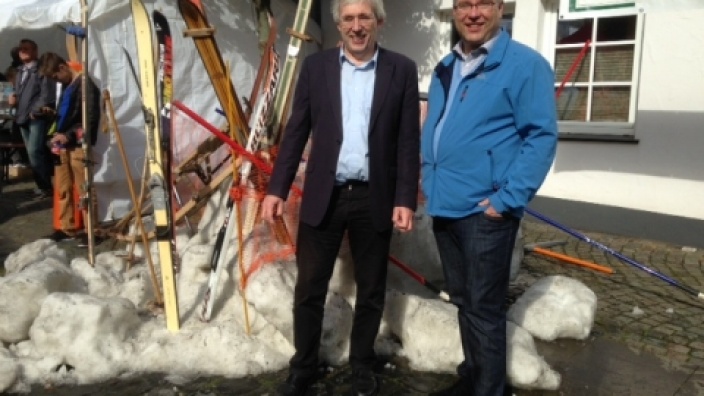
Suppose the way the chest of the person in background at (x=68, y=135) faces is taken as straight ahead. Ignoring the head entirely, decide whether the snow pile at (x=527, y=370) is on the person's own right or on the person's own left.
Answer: on the person's own left

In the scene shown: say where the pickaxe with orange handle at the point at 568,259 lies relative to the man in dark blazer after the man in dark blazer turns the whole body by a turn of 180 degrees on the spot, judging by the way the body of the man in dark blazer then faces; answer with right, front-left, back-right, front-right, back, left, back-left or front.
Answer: front-right

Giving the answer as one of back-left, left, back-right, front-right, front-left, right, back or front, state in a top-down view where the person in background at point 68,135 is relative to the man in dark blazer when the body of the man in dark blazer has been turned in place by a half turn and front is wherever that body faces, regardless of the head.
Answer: front-left

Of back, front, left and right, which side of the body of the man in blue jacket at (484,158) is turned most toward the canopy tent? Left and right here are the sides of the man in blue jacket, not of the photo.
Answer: right

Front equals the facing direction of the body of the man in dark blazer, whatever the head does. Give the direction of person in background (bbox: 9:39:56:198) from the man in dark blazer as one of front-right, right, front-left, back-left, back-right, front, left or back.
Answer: back-right

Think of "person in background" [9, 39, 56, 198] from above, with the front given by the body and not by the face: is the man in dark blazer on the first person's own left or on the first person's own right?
on the first person's own left
